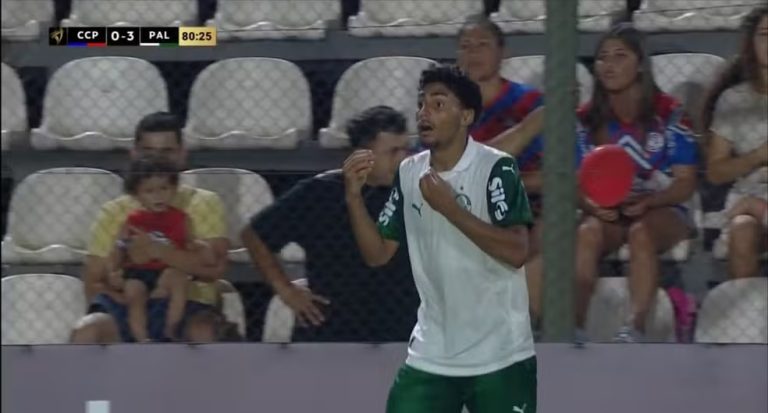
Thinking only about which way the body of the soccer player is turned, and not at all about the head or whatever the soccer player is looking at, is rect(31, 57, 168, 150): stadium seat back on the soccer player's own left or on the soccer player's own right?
on the soccer player's own right

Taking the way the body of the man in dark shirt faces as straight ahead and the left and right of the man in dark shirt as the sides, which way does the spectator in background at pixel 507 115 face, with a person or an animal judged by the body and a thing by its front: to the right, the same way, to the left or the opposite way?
to the right

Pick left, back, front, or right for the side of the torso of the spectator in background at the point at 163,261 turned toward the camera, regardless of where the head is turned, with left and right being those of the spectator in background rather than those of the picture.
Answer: front

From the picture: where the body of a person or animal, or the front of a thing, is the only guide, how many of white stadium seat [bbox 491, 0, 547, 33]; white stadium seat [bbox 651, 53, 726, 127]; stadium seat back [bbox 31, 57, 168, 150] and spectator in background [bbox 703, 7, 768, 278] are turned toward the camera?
4

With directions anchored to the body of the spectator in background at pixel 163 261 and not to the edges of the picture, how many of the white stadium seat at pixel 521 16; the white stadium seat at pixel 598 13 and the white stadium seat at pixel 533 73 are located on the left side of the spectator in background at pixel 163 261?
3

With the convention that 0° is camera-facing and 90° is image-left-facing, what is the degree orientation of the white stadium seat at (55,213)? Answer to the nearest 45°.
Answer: approximately 0°

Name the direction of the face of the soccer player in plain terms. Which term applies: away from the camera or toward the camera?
toward the camera

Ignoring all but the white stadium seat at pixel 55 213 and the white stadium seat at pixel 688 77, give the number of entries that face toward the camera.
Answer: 2

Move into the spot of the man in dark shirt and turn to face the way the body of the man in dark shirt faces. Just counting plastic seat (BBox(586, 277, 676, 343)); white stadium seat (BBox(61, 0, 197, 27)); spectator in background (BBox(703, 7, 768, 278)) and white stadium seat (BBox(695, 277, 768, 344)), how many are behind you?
1

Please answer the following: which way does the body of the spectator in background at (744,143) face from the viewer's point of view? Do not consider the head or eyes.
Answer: toward the camera

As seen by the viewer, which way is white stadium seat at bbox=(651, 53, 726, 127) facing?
toward the camera

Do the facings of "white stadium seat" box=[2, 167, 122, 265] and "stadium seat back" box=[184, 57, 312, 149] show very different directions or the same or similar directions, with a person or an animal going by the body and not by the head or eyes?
same or similar directions

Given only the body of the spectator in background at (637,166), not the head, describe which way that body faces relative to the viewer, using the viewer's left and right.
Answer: facing the viewer and to the left of the viewer

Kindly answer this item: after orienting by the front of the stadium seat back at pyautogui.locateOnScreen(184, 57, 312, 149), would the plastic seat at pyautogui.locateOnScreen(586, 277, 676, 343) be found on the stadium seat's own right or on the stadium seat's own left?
on the stadium seat's own left
